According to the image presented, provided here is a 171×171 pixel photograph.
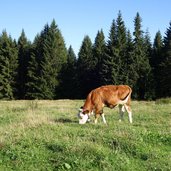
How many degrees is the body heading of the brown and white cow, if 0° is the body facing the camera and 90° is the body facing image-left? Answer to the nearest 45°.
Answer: approximately 90°
